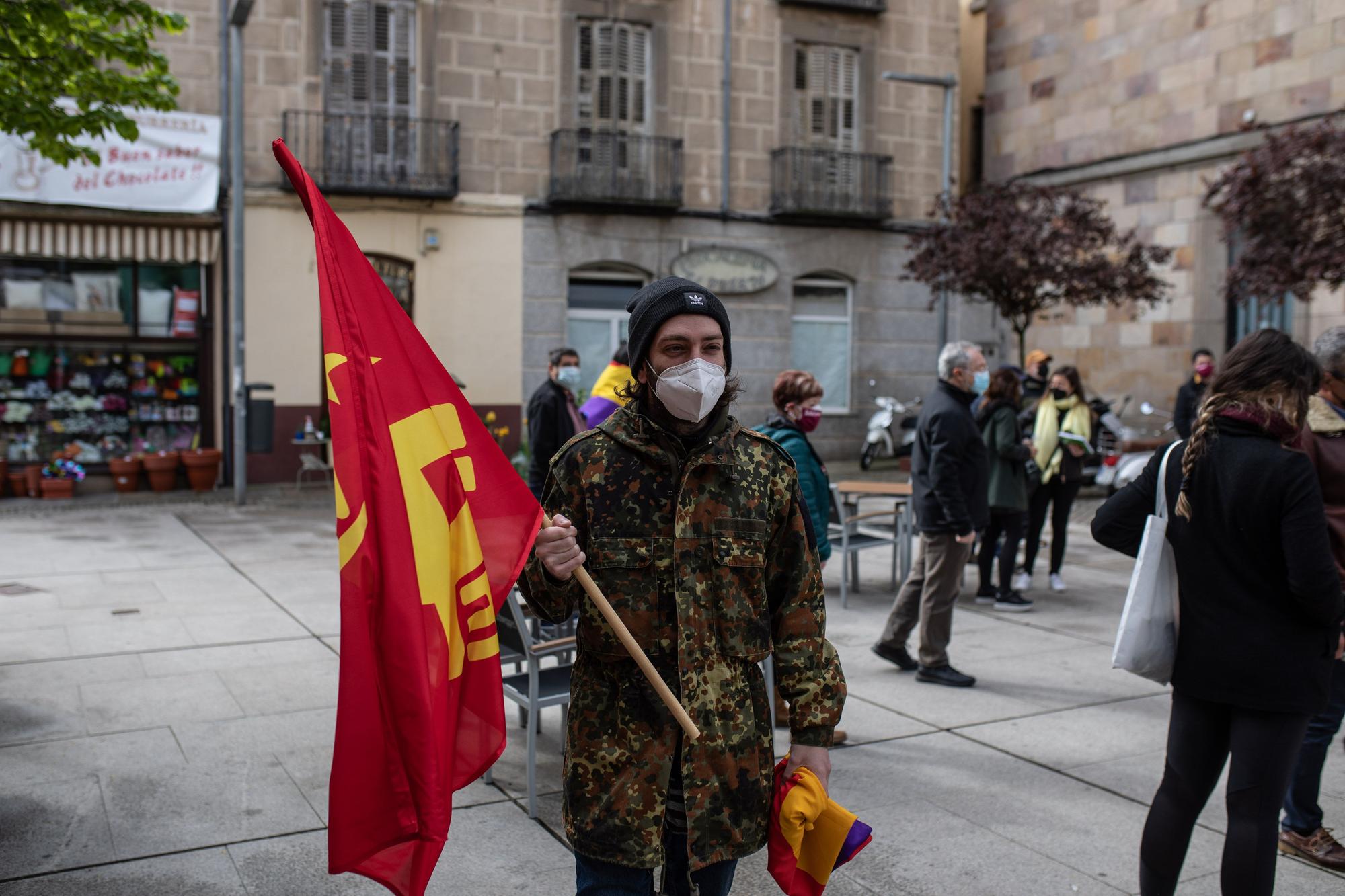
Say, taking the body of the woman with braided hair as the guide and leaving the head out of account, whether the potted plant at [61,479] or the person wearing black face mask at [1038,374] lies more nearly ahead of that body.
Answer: the person wearing black face mask

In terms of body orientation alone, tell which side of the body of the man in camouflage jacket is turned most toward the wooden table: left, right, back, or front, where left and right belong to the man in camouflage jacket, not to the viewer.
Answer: back

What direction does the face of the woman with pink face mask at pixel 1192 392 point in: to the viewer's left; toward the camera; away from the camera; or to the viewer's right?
toward the camera

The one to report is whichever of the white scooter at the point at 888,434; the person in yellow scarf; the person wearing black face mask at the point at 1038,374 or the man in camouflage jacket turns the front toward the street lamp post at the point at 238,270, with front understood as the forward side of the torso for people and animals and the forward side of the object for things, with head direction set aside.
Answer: the white scooter

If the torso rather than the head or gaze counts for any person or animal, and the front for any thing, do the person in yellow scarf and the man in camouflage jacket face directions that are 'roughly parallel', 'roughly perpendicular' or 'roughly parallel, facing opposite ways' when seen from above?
roughly parallel

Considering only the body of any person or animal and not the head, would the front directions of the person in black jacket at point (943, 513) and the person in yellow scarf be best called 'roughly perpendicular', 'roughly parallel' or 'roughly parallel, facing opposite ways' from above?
roughly perpendicular

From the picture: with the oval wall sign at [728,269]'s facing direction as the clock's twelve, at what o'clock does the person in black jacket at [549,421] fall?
The person in black jacket is roughly at 12 o'clock from the oval wall sign.

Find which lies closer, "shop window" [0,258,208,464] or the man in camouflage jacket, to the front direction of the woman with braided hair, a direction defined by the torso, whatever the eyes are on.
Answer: the shop window

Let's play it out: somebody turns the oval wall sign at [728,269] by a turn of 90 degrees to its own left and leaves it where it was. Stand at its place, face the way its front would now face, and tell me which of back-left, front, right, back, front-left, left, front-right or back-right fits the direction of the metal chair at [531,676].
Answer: right

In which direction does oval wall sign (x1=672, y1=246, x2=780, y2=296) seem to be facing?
toward the camera

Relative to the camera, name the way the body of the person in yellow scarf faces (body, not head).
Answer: toward the camera
